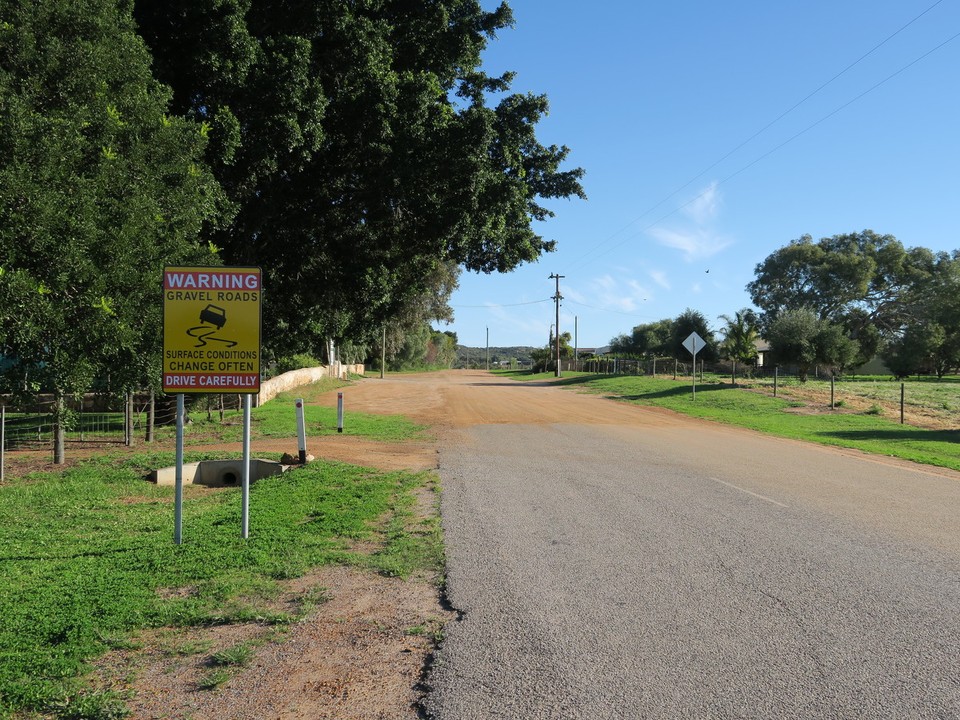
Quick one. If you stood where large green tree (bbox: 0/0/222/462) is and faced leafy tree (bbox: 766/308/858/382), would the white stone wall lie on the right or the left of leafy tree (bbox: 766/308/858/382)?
left

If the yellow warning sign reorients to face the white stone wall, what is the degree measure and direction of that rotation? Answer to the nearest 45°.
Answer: approximately 180°

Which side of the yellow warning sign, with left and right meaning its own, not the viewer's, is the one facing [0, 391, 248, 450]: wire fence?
back

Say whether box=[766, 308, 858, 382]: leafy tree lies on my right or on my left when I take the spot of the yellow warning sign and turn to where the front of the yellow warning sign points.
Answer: on my left

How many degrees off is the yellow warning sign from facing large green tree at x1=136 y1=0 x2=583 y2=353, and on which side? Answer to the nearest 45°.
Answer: approximately 180°

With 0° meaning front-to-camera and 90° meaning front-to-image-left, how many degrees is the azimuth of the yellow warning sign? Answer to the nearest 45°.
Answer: approximately 0°

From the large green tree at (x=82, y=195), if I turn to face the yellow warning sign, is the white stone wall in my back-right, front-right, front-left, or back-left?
back-left

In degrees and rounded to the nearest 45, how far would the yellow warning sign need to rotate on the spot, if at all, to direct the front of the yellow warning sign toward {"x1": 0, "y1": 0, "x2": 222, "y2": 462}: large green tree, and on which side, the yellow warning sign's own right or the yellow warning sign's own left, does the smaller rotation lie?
approximately 135° to the yellow warning sign's own right
